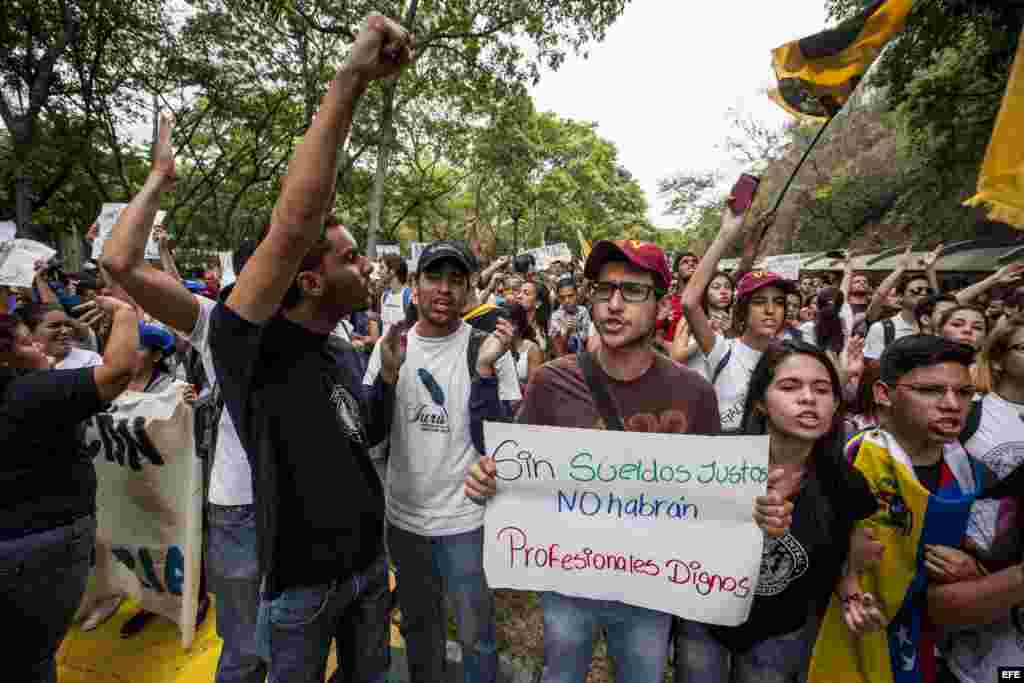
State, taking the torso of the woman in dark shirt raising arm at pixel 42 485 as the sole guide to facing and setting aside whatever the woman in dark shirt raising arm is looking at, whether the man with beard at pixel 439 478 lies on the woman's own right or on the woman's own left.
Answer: on the woman's own right

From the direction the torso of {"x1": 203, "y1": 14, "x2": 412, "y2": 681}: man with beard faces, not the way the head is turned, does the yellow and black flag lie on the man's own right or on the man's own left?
on the man's own left

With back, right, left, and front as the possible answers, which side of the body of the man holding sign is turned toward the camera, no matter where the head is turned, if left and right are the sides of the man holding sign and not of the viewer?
front

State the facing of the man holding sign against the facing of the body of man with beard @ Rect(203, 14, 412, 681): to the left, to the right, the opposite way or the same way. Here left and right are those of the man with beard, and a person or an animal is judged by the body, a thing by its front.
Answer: to the right

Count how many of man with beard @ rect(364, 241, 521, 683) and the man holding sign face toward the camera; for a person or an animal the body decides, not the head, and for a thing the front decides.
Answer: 2

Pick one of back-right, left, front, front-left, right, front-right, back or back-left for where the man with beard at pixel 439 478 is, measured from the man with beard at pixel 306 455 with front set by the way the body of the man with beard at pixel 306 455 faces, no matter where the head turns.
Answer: left

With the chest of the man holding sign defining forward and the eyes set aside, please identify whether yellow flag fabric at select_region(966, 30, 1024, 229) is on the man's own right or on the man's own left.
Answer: on the man's own left

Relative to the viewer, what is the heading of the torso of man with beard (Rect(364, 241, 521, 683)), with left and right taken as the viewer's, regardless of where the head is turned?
facing the viewer

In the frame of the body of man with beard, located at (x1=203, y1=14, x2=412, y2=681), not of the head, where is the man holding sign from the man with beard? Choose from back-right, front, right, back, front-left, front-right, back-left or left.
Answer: front-left

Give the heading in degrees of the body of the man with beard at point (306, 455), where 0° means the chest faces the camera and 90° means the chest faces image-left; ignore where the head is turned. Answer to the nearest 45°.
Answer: approximately 315°

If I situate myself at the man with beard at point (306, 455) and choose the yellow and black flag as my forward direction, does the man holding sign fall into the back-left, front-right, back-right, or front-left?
front-right

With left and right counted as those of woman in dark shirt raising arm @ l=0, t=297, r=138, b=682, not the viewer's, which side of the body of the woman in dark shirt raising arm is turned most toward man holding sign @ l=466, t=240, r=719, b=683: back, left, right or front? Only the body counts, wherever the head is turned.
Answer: right

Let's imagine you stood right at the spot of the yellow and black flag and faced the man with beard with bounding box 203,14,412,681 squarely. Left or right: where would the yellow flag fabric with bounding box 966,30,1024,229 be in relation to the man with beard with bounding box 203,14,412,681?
left
